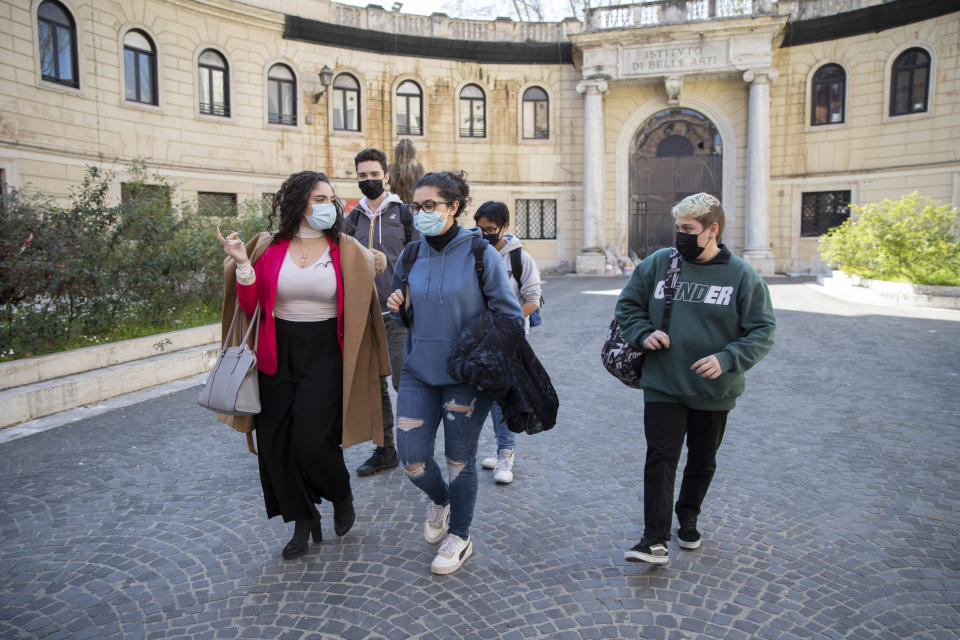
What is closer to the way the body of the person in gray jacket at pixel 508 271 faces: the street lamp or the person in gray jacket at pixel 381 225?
the person in gray jacket

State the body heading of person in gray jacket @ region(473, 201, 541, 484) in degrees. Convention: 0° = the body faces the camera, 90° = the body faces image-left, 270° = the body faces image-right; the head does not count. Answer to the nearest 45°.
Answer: approximately 45°

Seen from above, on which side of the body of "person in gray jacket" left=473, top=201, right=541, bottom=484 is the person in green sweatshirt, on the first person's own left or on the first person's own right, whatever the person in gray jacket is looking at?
on the first person's own left

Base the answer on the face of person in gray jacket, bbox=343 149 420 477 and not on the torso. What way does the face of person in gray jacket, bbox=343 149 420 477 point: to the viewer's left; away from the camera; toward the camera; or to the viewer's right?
toward the camera

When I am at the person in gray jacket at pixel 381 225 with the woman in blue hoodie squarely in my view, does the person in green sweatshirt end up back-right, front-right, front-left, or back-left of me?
front-left

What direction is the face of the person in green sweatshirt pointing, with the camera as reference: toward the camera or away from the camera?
toward the camera

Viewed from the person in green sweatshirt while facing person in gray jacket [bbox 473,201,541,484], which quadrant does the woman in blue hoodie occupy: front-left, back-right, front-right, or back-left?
front-left

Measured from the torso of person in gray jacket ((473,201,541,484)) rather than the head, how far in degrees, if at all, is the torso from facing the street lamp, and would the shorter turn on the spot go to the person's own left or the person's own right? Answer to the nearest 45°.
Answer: approximately 135° to the person's own right

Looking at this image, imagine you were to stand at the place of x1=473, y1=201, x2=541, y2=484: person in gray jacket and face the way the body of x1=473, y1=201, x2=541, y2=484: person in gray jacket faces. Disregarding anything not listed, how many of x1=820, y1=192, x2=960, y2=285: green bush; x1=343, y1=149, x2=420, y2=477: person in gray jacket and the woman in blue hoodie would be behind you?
1

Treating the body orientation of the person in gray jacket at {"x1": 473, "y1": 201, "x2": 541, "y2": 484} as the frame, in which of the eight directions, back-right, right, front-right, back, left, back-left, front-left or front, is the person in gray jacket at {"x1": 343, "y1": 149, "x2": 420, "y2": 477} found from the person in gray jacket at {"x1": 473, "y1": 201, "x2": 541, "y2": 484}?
front-right

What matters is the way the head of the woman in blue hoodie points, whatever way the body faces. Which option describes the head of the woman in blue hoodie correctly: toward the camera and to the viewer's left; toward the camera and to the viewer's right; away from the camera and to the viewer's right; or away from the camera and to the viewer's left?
toward the camera and to the viewer's left

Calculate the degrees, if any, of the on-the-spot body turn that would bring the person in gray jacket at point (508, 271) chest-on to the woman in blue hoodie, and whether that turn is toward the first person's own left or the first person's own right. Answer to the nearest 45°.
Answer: approximately 45° to the first person's own left

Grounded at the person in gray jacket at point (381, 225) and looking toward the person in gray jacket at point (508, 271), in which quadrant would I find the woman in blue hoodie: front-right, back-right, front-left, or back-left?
front-right

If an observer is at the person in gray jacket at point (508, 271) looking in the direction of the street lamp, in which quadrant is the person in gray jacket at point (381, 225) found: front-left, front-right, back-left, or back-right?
front-left

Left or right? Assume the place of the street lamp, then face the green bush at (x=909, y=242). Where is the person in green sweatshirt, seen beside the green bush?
right

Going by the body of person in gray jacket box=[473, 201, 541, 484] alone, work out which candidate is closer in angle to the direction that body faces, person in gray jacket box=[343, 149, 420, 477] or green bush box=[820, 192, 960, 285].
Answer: the person in gray jacket
